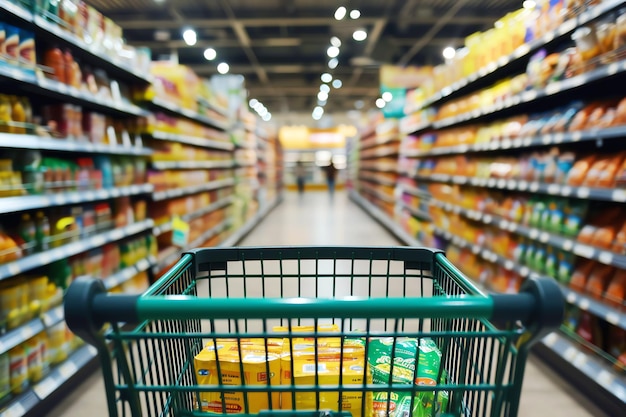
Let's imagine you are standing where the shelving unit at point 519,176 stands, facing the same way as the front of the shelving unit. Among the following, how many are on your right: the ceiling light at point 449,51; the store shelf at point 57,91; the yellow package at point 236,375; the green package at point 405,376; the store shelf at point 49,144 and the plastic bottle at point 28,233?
1

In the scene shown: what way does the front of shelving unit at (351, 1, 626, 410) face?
to the viewer's left

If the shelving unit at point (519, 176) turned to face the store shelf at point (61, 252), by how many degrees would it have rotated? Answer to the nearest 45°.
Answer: approximately 45° to its left

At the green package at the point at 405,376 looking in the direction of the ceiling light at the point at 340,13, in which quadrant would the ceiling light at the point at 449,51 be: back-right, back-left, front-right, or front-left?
front-right

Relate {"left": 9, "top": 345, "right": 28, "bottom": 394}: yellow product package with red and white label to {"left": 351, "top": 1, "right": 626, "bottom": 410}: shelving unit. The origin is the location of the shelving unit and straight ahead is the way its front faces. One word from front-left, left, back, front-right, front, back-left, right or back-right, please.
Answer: front-left

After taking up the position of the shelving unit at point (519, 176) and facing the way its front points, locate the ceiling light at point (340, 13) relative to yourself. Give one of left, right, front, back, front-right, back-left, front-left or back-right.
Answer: front-right

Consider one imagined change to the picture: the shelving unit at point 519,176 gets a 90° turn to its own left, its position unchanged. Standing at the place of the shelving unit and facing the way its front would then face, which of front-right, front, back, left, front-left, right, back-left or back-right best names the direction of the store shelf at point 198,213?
right

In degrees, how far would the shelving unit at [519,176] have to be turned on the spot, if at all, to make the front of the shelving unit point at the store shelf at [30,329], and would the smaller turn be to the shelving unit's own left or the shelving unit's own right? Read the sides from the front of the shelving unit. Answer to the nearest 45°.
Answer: approximately 45° to the shelving unit's own left

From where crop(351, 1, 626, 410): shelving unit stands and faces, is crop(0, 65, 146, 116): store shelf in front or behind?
in front
